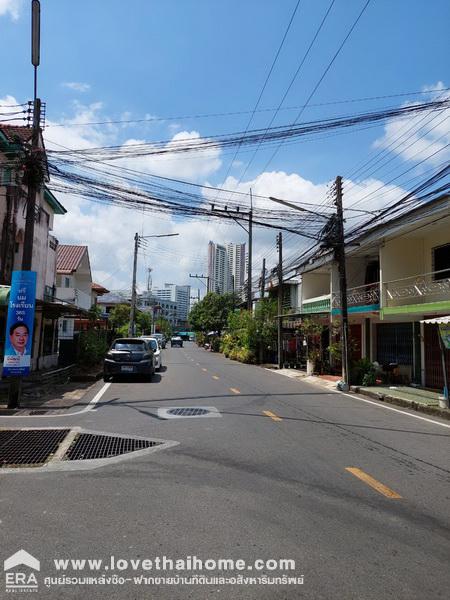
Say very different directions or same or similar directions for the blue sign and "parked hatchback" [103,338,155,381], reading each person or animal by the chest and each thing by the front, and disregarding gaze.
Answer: very different directions

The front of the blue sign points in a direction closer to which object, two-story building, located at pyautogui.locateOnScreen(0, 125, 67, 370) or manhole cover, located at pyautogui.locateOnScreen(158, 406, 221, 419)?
the manhole cover

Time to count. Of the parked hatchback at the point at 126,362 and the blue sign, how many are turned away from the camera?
1

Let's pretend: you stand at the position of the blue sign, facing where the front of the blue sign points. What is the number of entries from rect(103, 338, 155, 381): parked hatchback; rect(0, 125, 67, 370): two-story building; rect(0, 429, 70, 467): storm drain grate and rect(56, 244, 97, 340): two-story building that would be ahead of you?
1

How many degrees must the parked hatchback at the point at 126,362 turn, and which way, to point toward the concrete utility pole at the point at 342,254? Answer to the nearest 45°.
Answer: approximately 90° to its right

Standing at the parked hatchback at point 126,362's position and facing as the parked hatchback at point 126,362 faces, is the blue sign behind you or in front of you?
behind

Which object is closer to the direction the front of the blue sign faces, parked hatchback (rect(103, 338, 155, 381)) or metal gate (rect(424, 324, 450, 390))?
the metal gate

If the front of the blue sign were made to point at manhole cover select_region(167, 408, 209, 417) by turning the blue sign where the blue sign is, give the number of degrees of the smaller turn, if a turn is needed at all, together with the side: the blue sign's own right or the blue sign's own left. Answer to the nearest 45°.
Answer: approximately 45° to the blue sign's own left

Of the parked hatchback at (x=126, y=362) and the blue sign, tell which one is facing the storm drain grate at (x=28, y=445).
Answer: the blue sign

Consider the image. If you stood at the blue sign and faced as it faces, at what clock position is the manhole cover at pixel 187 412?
The manhole cover is roughly at 10 o'clock from the blue sign.

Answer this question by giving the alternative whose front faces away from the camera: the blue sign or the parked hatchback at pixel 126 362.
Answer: the parked hatchback

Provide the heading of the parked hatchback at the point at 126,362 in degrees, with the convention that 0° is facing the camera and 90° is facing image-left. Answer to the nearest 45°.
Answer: approximately 180°

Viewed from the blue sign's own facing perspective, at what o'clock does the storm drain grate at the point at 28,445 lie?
The storm drain grate is roughly at 12 o'clock from the blue sign.
